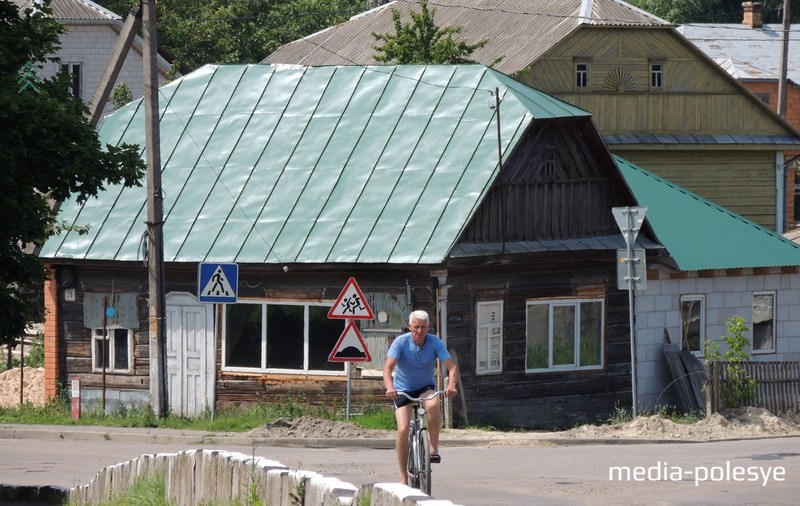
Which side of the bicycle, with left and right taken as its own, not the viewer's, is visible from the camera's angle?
front

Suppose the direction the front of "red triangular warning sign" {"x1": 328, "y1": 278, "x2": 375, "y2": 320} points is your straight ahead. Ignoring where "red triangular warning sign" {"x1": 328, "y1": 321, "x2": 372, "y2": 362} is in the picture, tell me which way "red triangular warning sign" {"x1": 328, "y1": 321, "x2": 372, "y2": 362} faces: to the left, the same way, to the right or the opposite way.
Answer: the same way

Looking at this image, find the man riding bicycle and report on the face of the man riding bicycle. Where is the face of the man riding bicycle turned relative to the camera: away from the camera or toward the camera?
toward the camera

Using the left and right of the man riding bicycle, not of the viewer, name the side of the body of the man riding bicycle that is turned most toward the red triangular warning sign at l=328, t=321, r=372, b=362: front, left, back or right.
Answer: back

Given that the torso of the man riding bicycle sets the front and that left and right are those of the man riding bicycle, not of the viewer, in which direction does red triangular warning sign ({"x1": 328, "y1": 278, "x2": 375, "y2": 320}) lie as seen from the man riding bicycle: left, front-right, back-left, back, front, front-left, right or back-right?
back

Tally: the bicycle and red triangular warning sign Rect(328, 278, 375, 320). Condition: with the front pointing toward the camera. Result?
2

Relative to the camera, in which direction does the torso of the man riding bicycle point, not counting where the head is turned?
toward the camera

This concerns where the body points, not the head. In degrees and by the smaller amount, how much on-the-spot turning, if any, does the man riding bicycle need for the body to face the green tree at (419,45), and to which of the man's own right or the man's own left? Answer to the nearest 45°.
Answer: approximately 180°

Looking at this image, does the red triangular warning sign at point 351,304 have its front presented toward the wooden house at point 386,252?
no

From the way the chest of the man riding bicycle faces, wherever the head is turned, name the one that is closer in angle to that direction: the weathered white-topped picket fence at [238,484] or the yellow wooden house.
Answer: the weathered white-topped picket fence

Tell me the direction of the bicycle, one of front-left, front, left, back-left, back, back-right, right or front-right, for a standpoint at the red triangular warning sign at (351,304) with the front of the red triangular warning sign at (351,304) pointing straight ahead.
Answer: front

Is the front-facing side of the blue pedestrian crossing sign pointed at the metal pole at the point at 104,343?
no

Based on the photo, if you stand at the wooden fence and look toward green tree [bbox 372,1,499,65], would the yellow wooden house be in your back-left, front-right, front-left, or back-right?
front-right

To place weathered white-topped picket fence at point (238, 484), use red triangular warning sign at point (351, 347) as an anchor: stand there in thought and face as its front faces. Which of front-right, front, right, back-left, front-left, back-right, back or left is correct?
front

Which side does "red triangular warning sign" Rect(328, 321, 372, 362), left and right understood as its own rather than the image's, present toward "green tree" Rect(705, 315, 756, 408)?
left

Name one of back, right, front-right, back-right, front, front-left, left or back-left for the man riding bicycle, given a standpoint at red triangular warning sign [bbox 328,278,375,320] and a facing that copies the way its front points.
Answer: front

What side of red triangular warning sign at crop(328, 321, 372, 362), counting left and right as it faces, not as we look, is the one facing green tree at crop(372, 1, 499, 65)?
back

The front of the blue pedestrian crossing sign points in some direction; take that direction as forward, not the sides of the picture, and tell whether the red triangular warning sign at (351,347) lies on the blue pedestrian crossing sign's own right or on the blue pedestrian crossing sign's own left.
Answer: on the blue pedestrian crossing sign's own left
